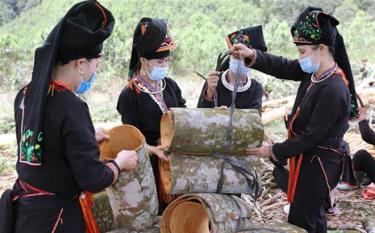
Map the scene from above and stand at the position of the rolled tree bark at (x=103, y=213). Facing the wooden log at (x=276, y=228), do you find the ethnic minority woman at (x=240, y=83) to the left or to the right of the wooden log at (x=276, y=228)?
left

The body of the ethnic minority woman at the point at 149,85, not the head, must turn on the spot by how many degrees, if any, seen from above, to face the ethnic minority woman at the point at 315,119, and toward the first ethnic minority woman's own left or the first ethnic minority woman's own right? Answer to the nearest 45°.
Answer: approximately 45° to the first ethnic minority woman's own left

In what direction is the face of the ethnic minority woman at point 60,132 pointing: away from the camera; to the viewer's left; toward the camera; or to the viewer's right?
to the viewer's right

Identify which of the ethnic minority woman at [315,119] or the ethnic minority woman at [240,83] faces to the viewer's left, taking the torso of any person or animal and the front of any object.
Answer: the ethnic minority woman at [315,119]

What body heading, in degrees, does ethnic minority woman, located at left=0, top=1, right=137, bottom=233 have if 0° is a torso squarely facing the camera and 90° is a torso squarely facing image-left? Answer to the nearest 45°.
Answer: approximately 225°

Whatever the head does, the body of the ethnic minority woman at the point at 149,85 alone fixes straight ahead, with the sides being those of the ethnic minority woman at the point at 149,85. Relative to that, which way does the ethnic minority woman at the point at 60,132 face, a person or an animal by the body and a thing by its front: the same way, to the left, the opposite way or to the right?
to the left

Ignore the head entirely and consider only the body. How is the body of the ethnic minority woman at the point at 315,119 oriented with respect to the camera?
to the viewer's left

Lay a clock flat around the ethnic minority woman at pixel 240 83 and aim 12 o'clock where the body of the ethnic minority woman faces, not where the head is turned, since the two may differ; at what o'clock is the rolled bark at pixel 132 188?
The rolled bark is roughly at 1 o'clock from the ethnic minority woman.

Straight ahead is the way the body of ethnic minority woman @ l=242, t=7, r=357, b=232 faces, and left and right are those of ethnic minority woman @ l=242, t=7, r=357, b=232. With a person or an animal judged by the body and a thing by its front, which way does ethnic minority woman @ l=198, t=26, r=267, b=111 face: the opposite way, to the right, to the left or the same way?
to the left

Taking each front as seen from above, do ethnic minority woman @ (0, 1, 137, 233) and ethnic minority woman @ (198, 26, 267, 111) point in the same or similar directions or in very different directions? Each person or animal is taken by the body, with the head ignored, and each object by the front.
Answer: very different directions

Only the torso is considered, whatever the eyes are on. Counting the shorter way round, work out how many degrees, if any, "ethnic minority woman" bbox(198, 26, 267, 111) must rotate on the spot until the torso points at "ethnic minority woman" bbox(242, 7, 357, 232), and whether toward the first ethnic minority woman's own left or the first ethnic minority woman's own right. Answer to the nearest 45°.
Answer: approximately 45° to the first ethnic minority woman's own left

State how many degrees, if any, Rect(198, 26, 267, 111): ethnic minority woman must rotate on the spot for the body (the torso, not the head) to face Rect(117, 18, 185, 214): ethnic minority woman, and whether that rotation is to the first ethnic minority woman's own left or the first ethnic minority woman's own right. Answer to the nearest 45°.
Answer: approximately 45° to the first ethnic minority woman's own right
